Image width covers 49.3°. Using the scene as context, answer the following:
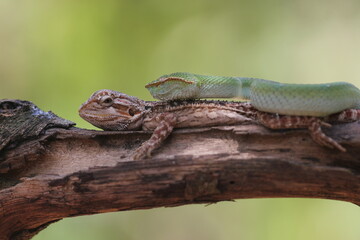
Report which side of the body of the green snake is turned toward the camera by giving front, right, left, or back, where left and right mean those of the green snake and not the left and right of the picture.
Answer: left

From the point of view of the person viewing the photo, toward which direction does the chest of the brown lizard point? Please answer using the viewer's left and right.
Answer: facing to the left of the viewer
